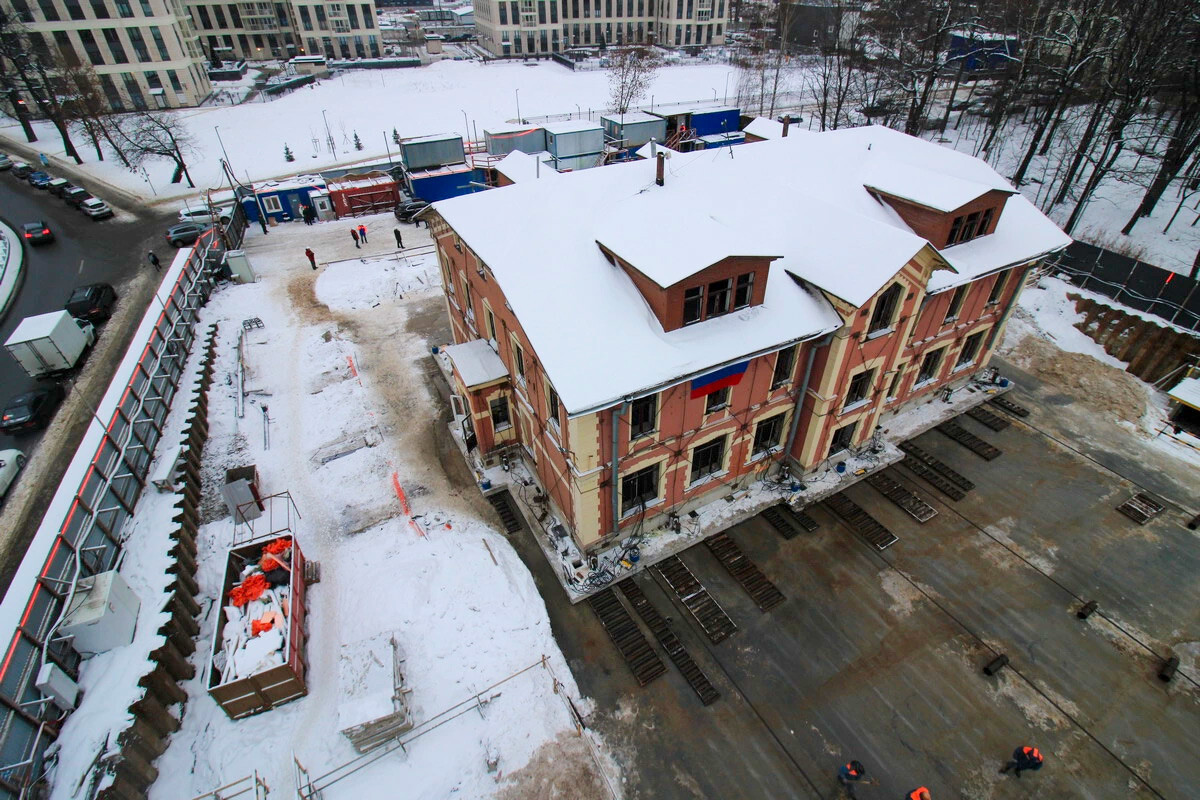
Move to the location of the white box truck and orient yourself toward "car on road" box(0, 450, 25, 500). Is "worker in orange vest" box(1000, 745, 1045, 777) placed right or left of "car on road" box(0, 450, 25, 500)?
left

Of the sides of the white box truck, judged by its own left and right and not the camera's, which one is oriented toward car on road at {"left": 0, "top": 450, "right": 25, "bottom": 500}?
back

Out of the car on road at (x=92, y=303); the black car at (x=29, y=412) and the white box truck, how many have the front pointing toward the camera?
0

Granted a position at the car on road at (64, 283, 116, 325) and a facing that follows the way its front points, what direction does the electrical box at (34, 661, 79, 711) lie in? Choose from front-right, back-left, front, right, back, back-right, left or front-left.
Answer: back-right

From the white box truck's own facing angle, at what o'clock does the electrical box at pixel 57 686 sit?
The electrical box is roughly at 5 o'clock from the white box truck.

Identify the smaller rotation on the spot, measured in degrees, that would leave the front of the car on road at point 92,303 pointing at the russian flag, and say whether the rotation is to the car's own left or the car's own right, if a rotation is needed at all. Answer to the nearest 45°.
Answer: approximately 135° to the car's own right

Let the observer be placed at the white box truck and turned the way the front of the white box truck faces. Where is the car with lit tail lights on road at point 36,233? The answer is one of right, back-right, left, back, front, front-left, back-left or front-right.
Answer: front-left

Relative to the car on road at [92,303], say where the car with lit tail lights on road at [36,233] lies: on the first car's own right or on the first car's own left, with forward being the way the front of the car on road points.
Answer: on the first car's own left

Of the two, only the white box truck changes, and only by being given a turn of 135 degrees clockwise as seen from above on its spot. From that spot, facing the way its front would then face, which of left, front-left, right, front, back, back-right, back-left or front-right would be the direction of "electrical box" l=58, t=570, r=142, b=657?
front

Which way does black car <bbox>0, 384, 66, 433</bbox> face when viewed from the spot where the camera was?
facing away from the viewer and to the right of the viewer

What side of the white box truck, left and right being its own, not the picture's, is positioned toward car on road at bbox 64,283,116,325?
front

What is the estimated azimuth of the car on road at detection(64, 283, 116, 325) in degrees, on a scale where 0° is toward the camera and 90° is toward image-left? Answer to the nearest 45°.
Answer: approximately 225°

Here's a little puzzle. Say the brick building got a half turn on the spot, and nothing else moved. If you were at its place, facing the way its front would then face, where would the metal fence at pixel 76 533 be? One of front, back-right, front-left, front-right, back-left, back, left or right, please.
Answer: left

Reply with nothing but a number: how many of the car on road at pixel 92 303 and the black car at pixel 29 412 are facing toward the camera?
0
